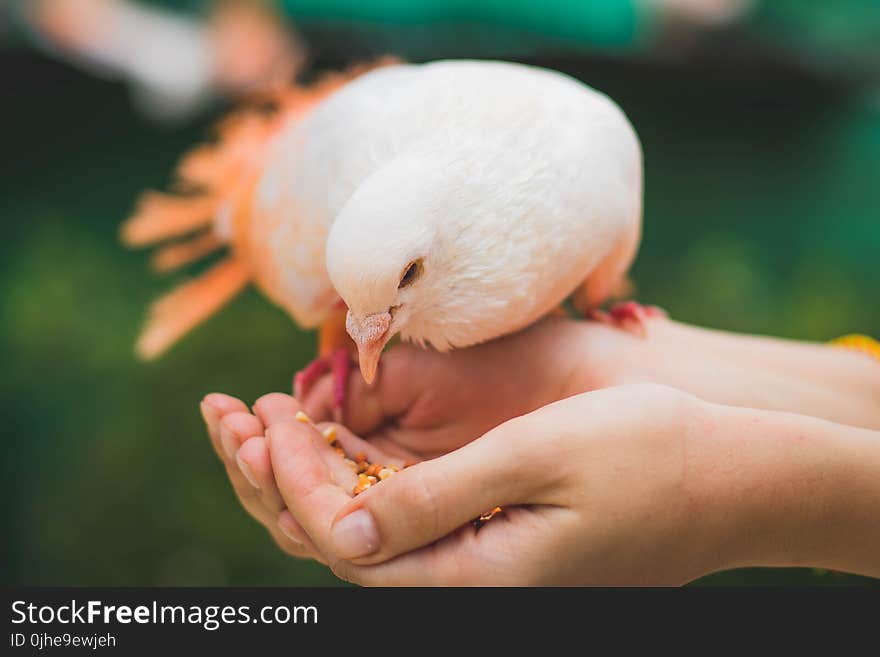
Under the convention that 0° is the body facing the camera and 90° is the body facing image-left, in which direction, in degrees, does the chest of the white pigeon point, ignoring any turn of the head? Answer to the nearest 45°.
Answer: approximately 315°
